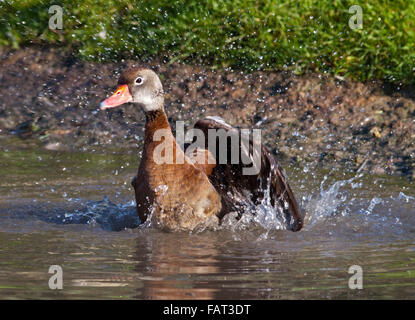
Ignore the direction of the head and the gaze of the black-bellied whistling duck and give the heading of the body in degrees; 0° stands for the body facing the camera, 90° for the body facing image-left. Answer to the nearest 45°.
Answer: approximately 45°
